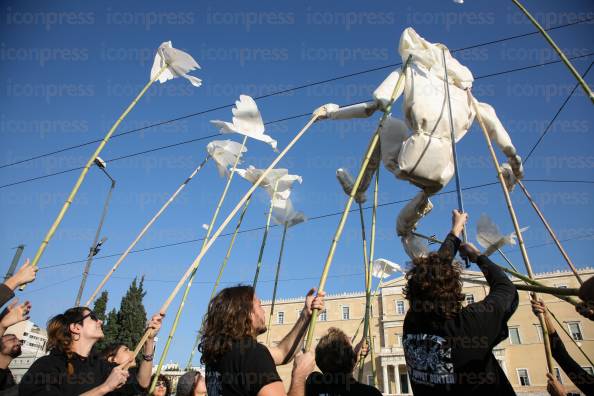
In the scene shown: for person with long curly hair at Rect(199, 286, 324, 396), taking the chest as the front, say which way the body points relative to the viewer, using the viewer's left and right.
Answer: facing away from the viewer and to the right of the viewer

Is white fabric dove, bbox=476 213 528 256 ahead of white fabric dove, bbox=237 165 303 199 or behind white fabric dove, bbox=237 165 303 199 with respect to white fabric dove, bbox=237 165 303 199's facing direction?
ahead

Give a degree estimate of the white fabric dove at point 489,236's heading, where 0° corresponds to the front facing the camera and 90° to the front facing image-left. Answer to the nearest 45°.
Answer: approximately 270°

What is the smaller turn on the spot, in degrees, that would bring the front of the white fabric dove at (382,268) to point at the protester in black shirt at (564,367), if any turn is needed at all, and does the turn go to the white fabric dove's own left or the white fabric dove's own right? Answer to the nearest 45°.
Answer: approximately 45° to the white fabric dove's own right

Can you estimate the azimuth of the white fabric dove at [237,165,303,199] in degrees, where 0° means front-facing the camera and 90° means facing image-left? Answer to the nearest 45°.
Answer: approximately 270°

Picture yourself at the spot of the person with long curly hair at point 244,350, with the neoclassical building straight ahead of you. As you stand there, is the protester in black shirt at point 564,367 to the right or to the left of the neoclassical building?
right

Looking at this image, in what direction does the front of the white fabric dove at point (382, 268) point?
to the viewer's right

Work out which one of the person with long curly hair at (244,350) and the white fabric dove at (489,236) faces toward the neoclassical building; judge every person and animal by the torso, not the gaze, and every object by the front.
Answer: the person with long curly hair

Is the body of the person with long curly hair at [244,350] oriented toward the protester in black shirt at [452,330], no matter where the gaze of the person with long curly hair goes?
no
